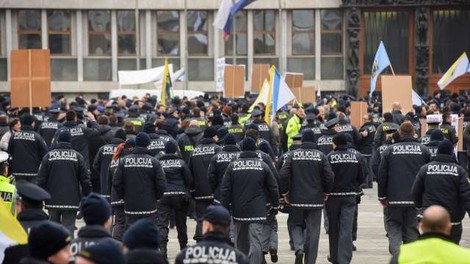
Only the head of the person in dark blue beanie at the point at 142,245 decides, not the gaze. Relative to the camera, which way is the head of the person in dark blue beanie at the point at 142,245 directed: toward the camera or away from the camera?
away from the camera

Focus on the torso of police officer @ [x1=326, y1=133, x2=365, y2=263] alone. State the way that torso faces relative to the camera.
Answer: away from the camera

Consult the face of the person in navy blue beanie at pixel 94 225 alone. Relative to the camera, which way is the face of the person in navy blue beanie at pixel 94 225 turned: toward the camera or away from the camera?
away from the camera

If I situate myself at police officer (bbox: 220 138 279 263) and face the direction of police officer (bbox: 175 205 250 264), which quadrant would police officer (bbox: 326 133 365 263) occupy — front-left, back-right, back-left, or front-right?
back-left

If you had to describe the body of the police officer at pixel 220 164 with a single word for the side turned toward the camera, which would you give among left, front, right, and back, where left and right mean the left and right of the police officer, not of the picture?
back

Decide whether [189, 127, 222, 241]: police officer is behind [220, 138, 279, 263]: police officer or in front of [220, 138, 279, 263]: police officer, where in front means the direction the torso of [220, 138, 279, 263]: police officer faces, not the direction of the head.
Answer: in front

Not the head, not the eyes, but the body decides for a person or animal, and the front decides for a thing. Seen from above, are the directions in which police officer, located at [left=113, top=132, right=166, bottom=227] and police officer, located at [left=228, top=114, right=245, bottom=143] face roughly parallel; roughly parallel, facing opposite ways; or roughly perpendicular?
roughly parallel

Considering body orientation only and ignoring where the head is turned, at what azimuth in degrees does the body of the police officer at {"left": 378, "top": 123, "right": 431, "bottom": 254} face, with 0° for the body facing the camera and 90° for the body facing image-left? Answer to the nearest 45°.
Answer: approximately 180°

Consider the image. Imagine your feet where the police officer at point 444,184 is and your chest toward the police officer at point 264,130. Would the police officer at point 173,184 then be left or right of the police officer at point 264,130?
left

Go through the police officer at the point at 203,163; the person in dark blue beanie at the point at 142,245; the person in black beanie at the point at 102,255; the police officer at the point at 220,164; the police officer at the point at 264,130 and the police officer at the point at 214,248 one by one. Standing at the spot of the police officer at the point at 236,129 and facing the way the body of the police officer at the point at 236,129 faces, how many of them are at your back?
5

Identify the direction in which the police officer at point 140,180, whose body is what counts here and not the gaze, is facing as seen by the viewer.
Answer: away from the camera

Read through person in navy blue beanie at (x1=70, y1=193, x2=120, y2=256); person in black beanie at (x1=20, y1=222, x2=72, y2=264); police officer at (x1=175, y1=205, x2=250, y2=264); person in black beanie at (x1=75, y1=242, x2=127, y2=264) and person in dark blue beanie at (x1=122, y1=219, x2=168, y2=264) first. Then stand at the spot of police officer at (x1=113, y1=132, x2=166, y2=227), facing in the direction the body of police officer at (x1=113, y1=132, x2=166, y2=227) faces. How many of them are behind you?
5

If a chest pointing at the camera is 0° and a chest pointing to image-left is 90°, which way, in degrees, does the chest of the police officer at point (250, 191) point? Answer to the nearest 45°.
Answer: approximately 180°

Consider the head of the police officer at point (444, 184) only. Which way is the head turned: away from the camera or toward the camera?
away from the camera

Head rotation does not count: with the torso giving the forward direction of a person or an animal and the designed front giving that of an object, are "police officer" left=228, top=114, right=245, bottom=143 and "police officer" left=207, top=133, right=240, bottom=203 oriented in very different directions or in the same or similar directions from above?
same or similar directions

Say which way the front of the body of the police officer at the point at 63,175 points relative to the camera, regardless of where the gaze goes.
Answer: away from the camera

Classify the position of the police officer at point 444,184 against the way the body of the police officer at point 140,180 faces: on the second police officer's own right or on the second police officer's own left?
on the second police officer's own right

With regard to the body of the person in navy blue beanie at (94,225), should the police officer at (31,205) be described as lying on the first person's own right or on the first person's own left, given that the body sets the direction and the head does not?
on the first person's own left
